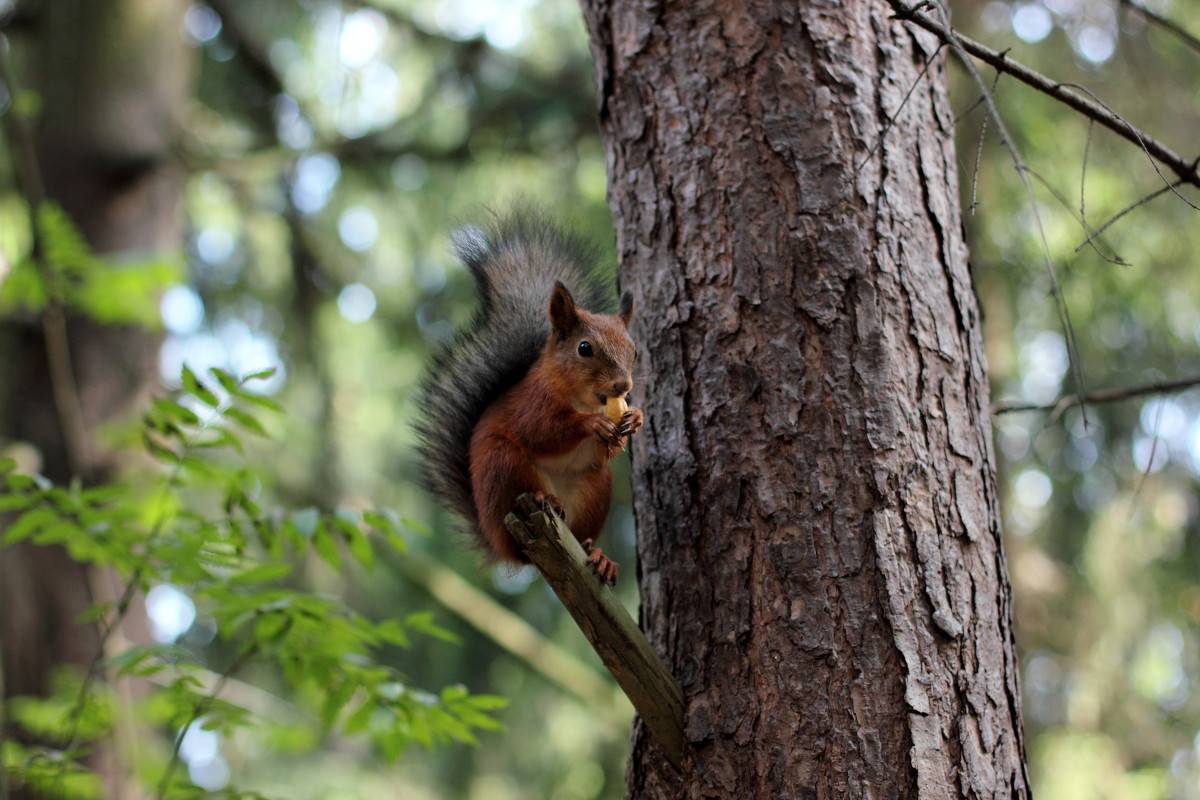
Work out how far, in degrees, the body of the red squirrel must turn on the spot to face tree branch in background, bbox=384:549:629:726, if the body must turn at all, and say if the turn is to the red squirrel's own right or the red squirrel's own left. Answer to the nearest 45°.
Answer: approximately 135° to the red squirrel's own left

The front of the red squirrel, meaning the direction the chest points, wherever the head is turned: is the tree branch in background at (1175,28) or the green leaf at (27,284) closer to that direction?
the tree branch in background

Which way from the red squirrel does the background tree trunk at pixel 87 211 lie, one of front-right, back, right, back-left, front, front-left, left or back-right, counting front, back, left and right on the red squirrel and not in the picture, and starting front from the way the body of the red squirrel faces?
back

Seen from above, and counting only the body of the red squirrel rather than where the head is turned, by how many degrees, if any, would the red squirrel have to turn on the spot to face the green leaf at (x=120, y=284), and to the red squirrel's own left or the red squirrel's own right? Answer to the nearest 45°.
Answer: approximately 180°

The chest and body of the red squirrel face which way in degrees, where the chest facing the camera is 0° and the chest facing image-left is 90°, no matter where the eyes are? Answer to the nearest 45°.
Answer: approximately 315°
